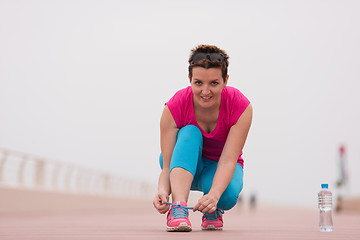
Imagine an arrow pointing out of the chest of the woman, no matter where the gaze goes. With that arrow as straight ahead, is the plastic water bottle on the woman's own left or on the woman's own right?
on the woman's own left

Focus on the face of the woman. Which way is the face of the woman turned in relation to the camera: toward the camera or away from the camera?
toward the camera

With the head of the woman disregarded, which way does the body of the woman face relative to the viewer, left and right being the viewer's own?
facing the viewer
